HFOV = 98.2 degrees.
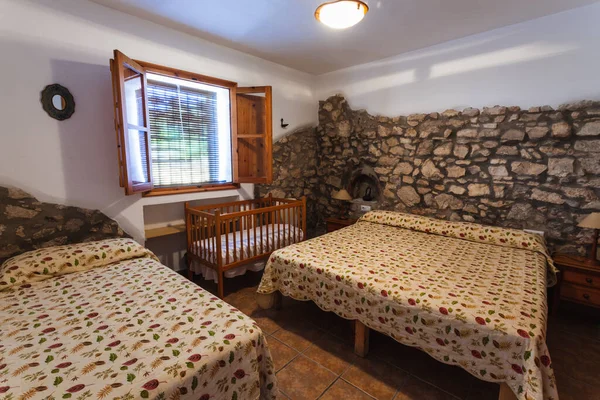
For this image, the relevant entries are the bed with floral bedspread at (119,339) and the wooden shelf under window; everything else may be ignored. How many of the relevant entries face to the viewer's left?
0

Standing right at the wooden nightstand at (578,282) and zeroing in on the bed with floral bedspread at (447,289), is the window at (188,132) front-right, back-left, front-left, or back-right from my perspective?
front-right

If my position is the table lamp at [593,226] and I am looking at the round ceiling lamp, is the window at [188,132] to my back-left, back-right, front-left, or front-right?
front-right

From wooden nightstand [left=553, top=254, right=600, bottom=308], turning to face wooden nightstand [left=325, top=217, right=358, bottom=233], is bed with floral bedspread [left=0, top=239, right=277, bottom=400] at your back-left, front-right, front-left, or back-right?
front-left

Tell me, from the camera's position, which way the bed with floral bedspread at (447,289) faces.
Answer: facing the viewer and to the left of the viewer

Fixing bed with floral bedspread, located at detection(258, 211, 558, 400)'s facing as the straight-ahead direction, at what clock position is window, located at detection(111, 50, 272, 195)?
The window is roughly at 2 o'clock from the bed with floral bedspread.

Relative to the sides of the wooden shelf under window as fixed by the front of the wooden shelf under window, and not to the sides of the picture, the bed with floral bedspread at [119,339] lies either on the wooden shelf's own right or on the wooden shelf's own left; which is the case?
on the wooden shelf's own right

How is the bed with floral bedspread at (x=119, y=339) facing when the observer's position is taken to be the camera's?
facing the viewer and to the right of the viewer

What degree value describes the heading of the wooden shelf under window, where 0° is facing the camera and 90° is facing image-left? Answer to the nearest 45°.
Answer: approximately 315°
